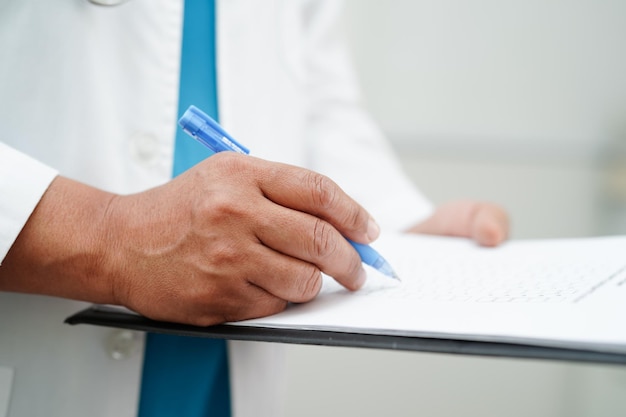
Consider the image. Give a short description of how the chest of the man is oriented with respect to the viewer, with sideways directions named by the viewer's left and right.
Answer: facing the viewer and to the right of the viewer
